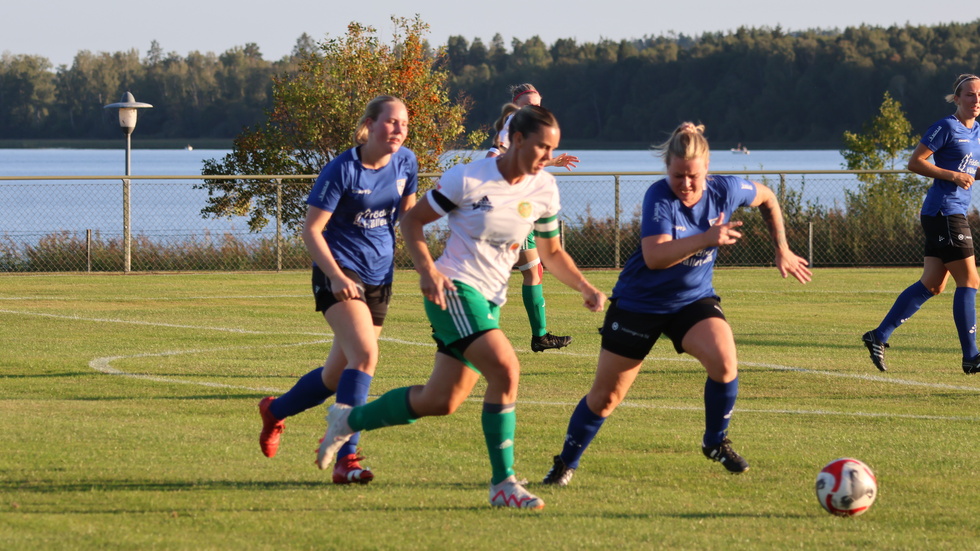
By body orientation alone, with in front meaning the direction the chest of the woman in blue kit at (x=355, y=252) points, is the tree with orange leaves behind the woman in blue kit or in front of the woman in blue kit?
behind

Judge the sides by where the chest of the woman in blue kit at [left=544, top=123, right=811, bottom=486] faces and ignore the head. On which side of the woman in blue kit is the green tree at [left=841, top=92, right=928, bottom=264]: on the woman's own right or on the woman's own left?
on the woman's own left

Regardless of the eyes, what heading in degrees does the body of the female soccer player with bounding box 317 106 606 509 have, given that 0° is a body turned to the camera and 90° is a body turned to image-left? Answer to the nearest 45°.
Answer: approximately 315°
